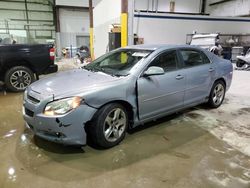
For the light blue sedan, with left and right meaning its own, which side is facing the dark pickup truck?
right

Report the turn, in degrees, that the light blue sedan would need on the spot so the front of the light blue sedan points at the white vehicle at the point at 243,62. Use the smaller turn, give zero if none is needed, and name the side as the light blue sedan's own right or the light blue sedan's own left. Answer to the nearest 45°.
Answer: approximately 180°

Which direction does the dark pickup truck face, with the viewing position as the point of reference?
facing to the left of the viewer

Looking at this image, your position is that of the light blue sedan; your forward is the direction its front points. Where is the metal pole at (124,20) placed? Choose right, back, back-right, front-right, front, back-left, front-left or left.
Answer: back-right

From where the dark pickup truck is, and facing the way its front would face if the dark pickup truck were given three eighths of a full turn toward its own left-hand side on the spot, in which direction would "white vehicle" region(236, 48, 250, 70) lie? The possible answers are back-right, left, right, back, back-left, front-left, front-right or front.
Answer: front-left

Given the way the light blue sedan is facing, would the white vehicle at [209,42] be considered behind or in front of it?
behind
